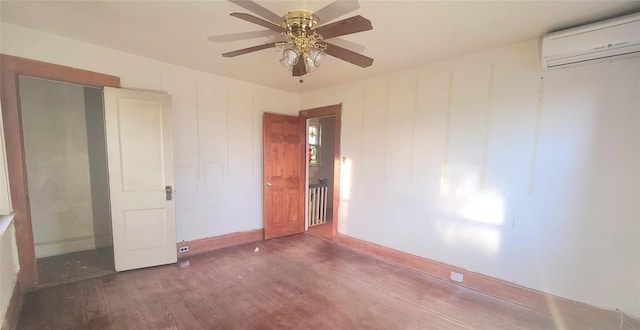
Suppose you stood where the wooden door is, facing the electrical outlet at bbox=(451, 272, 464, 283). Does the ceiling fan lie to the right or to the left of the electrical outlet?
right

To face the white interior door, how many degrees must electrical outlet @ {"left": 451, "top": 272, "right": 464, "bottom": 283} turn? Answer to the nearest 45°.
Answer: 0° — it already faces it

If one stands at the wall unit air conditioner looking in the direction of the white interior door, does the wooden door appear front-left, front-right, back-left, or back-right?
front-right

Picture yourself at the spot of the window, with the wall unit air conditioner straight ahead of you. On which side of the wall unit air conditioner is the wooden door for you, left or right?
right

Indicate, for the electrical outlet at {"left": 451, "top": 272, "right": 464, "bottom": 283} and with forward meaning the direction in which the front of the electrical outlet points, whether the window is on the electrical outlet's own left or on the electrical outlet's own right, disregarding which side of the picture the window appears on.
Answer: on the electrical outlet's own right

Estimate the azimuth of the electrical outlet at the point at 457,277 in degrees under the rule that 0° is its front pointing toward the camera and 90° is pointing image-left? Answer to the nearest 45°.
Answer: approximately 45°
